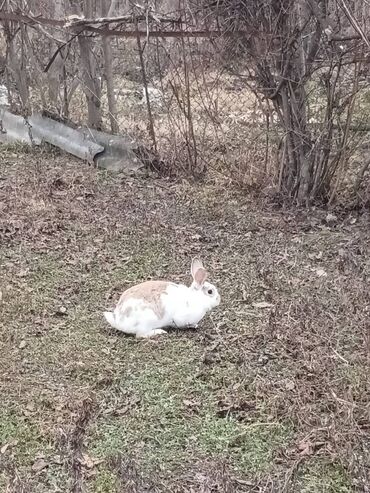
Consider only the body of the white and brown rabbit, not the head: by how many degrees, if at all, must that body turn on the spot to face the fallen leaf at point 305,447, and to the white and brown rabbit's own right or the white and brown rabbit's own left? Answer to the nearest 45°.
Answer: approximately 45° to the white and brown rabbit's own right

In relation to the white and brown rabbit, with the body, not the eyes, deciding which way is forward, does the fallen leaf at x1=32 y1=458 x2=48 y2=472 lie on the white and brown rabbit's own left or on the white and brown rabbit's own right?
on the white and brown rabbit's own right

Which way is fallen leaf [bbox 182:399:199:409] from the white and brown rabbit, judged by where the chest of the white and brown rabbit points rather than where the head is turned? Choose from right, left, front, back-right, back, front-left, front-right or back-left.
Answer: right

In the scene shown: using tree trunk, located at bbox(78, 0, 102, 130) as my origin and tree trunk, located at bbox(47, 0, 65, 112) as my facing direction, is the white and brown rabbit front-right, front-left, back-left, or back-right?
back-left

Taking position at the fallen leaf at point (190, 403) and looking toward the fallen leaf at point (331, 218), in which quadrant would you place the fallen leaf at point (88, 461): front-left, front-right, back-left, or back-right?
back-left

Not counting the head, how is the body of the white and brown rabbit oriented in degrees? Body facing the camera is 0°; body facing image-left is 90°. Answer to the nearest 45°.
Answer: approximately 270°

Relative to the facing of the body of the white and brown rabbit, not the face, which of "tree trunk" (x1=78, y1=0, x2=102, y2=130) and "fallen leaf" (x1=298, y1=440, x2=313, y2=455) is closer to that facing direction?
the fallen leaf

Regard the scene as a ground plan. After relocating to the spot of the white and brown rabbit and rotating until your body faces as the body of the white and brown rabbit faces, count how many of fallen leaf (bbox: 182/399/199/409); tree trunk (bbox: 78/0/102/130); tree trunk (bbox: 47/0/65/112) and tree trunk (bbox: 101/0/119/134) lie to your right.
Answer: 1

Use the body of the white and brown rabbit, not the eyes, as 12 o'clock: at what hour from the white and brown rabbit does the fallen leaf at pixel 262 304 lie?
The fallen leaf is roughly at 11 o'clock from the white and brown rabbit.

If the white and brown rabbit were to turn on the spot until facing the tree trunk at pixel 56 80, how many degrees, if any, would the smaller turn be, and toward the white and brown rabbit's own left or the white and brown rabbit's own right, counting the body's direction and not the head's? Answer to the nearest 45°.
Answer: approximately 90° to the white and brown rabbit's own left

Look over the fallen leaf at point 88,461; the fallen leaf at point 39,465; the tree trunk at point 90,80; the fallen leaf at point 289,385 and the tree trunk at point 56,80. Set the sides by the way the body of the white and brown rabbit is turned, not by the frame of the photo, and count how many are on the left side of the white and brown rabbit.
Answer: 2

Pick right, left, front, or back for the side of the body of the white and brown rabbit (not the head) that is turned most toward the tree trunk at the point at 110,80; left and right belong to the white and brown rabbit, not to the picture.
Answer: left

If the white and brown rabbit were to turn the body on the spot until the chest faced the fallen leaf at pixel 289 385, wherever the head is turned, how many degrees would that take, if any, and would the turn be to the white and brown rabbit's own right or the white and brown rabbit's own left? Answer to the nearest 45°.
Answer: approximately 45° to the white and brown rabbit's own right

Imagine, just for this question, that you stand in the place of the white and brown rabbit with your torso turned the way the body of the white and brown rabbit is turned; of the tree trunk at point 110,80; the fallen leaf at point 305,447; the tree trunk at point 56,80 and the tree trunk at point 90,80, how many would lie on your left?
3

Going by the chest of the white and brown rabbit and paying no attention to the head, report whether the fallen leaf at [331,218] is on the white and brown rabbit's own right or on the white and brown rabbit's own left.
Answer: on the white and brown rabbit's own left

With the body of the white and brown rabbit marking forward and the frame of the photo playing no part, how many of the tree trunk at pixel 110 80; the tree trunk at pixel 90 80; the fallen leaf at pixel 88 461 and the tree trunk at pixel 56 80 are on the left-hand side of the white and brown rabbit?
3

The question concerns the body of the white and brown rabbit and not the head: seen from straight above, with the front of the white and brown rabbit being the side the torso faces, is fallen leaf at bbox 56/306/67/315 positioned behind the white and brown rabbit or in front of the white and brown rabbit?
behind

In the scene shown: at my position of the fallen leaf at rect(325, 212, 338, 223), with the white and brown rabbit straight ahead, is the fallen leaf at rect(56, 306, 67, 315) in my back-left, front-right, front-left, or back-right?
front-right

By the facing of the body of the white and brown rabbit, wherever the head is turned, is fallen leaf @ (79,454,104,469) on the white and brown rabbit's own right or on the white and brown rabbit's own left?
on the white and brown rabbit's own right
